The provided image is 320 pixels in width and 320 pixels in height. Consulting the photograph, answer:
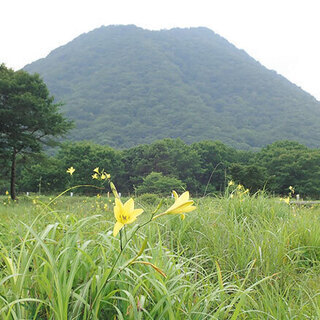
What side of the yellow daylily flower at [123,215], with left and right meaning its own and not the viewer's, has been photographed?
front
